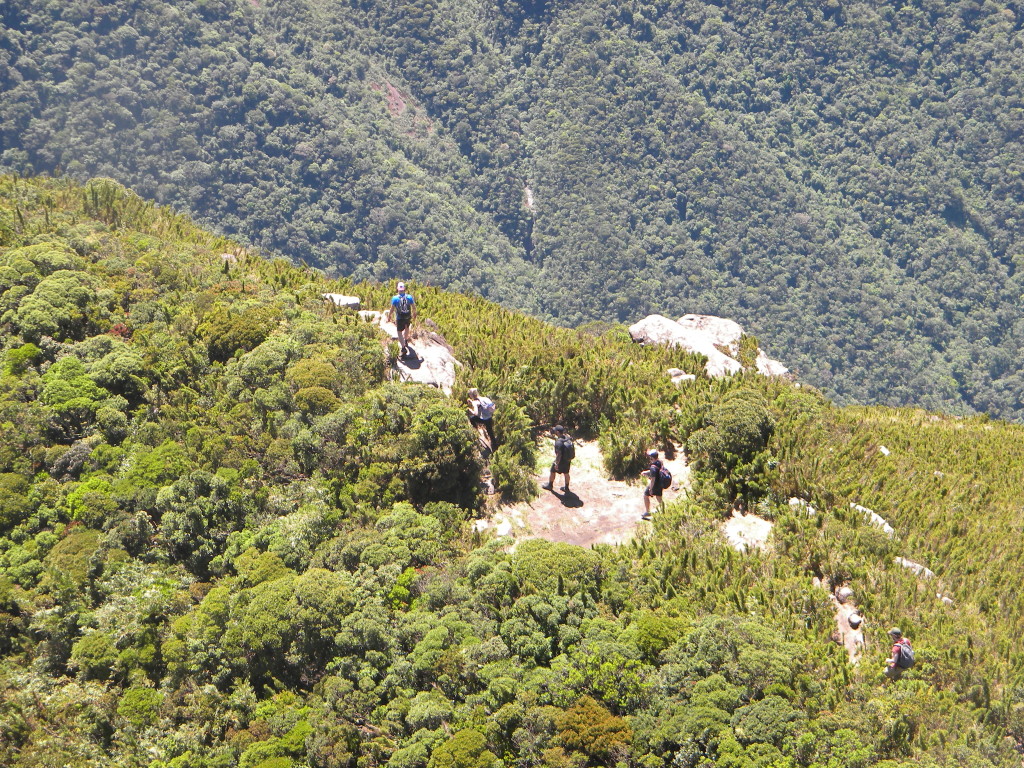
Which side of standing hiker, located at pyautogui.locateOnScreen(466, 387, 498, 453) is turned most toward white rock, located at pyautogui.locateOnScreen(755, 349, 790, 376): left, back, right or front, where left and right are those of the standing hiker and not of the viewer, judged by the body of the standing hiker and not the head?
right

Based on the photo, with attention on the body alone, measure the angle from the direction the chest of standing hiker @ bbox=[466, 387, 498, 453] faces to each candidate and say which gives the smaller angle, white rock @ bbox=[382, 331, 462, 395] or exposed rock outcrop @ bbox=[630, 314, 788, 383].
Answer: the white rock

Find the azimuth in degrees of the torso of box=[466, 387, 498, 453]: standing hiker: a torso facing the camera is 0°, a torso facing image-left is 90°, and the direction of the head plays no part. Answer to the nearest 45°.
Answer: approximately 135°

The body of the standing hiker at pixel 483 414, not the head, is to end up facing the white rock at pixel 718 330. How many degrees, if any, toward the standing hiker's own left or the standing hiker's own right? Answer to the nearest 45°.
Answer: approximately 90° to the standing hiker's own right

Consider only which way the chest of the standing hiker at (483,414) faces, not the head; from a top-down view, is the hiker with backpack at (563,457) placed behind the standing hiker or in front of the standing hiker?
behind

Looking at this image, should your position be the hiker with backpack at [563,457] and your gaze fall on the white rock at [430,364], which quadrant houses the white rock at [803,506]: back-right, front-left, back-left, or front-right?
back-right

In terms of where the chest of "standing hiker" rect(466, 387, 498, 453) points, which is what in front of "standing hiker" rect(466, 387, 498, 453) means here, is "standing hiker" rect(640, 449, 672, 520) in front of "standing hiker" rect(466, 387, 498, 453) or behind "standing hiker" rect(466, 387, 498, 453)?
behind

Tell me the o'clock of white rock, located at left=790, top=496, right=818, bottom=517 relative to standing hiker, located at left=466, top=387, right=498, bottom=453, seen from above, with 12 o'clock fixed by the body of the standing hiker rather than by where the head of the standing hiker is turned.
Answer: The white rock is roughly at 5 o'clock from the standing hiker.

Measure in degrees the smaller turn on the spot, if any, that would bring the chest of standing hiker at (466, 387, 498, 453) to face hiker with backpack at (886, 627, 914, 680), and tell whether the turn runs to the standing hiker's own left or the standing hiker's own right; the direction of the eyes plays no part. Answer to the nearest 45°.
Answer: approximately 180°

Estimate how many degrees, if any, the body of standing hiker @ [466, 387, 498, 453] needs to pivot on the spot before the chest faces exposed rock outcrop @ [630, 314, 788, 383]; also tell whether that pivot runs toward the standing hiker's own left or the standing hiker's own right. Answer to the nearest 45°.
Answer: approximately 90° to the standing hiker's own right
